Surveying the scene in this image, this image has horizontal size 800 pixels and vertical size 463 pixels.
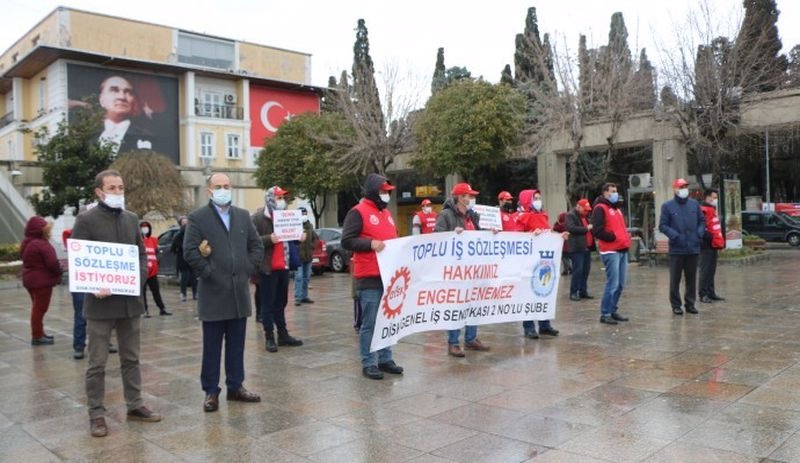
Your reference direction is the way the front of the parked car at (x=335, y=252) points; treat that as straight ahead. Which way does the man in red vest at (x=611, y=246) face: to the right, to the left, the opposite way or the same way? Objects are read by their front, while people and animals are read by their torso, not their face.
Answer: the same way

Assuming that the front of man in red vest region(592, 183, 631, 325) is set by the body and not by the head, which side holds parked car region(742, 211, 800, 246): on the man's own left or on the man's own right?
on the man's own left

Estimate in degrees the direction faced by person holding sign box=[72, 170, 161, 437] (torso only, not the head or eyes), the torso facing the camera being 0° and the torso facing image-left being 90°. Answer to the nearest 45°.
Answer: approximately 315°

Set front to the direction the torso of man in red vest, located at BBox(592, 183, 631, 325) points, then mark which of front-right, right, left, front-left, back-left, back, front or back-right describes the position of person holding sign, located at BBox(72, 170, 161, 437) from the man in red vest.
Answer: right

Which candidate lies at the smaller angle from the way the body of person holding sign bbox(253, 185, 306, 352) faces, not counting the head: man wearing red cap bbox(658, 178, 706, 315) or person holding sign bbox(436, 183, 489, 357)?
the person holding sign

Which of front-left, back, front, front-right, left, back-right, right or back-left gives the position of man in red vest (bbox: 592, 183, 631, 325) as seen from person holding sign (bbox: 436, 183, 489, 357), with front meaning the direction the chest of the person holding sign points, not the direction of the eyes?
left

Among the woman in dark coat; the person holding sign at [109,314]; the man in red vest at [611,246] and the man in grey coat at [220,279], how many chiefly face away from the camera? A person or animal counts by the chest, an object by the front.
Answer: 0

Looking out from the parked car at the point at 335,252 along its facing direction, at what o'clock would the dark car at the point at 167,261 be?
The dark car is roughly at 4 o'clock from the parked car.

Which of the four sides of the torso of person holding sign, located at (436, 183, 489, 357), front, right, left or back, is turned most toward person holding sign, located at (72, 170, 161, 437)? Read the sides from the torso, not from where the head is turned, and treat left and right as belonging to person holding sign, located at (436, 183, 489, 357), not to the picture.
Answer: right

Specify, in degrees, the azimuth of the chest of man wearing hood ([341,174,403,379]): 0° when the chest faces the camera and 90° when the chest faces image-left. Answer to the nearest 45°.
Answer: approximately 315°

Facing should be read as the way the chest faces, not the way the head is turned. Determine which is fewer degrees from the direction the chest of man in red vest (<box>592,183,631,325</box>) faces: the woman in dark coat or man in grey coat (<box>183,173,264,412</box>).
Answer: the man in grey coat

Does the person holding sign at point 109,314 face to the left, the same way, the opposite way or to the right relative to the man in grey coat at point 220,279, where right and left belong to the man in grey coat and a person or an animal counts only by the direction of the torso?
the same way

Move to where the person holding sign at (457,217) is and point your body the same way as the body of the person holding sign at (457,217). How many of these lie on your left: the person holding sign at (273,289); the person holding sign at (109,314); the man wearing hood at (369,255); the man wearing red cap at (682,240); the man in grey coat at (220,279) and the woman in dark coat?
1

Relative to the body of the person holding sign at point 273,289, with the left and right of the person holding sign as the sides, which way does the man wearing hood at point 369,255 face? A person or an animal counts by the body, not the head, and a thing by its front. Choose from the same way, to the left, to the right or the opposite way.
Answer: the same way

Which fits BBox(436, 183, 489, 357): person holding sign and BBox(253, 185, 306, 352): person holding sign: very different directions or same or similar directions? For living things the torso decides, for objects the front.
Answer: same or similar directions

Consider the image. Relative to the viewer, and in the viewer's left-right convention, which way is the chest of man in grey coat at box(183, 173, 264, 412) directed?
facing the viewer and to the right of the viewer
